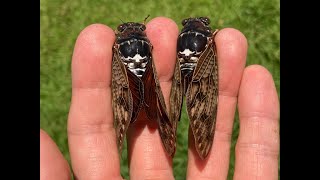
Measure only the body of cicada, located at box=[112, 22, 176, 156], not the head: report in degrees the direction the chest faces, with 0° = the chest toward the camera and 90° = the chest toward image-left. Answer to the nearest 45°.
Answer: approximately 180°

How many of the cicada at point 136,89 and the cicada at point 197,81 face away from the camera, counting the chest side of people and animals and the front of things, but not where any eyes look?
2

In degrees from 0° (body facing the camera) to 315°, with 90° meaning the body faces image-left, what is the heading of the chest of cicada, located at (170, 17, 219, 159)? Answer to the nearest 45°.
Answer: approximately 180°
